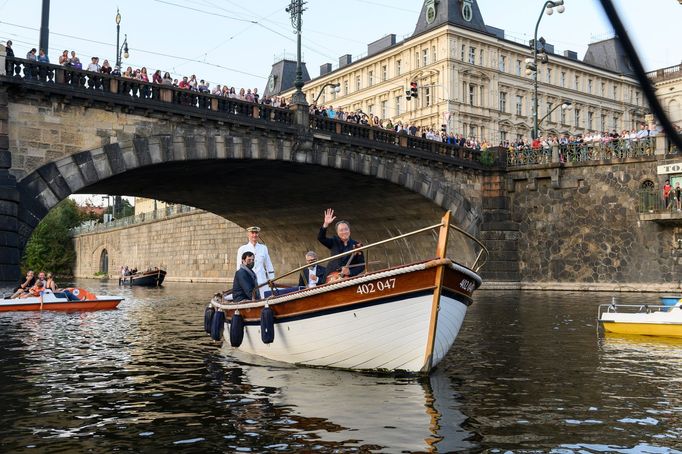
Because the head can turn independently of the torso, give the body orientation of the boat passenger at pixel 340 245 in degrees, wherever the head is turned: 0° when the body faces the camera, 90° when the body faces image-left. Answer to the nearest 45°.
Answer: approximately 0°

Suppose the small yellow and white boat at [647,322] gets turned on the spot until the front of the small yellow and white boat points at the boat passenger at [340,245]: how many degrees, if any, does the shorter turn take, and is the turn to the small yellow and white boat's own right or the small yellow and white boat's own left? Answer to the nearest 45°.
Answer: approximately 45° to the small yellow and white boat's own left

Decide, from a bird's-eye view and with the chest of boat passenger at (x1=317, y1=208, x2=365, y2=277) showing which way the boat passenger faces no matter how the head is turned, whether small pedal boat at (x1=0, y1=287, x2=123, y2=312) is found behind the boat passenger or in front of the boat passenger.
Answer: behind

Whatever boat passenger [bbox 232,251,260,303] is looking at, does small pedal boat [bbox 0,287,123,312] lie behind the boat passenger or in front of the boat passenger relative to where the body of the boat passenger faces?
behind

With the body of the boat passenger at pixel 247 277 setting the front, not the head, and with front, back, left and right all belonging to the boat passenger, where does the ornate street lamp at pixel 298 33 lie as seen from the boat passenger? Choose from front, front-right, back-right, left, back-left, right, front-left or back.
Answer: back-left

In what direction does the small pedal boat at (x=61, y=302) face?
to the viewer's right

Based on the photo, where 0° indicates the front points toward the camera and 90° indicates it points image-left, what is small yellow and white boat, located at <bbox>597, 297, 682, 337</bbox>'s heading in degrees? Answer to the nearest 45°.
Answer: approximately 90°

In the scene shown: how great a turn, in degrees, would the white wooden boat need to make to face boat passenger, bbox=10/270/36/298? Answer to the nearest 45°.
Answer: approximately 180°

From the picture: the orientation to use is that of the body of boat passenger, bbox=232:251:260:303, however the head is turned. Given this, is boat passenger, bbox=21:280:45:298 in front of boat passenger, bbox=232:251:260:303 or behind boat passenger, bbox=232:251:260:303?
behind

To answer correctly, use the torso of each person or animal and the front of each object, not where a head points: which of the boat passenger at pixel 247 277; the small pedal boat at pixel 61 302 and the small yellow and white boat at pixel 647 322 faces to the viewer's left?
the small yellow and white boat at pixel 647 322

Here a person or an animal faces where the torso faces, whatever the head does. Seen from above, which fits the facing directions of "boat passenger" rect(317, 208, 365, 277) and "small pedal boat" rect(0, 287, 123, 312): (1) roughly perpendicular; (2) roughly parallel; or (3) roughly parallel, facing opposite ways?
roughly perpendicular

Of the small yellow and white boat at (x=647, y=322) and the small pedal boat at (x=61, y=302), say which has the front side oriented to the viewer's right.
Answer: the small pedal boat at (x=61, y=302)
